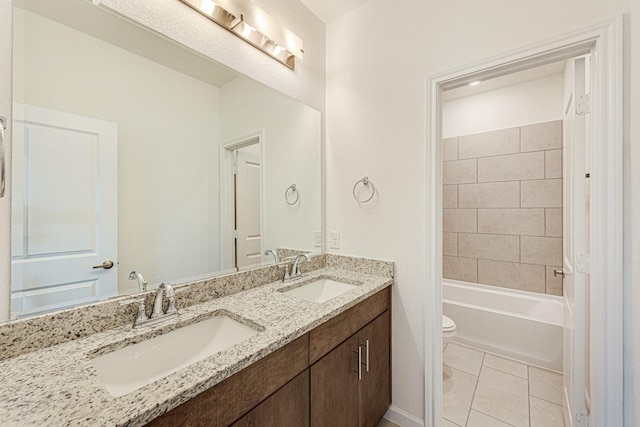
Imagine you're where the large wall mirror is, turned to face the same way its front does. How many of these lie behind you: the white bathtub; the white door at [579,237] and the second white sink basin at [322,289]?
0

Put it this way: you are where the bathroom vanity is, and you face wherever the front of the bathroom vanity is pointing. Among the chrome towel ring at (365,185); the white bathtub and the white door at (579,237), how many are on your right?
0

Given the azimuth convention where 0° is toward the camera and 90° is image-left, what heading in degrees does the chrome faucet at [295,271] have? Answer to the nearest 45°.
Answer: approximately 315°

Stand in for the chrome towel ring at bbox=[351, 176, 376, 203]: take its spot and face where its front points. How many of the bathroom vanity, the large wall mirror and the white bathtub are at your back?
1

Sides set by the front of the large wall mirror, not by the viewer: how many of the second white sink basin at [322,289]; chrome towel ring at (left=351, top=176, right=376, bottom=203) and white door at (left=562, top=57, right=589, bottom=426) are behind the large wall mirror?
0

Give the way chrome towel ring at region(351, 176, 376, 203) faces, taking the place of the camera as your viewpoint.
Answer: facing the viewer and to the left of the viewer

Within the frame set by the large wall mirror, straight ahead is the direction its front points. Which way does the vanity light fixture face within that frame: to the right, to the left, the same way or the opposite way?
the same way

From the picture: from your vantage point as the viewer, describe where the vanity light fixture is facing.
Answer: facing the viewer and to the right of the viewer

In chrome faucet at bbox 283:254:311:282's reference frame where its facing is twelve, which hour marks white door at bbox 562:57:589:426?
The white door is roughly at 11 o'clock from the chrome faucet.

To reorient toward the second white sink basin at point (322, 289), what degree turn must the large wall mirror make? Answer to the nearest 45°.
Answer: approximately 45° to its left

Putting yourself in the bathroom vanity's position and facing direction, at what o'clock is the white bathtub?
The white bathtub is roughly at 10 o'clock from the bathroom vanity.

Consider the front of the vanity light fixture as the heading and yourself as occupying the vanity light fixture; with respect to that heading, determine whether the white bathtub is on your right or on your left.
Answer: on your left

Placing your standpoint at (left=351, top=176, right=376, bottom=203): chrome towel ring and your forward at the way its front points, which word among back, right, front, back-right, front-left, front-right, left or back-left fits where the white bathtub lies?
back
